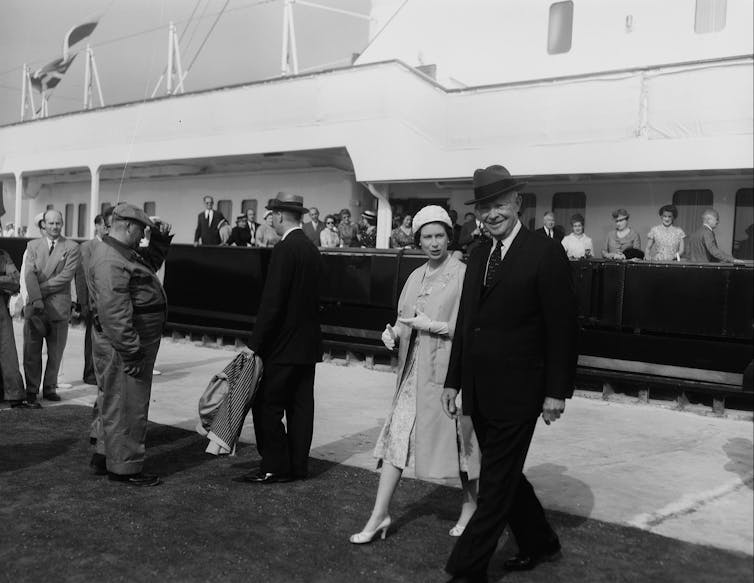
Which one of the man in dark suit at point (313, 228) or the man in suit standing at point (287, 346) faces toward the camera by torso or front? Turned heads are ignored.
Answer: the man in dark suit

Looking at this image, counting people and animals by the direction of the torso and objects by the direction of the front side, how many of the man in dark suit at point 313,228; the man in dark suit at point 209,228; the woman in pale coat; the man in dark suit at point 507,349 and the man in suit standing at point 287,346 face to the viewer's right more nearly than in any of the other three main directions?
0

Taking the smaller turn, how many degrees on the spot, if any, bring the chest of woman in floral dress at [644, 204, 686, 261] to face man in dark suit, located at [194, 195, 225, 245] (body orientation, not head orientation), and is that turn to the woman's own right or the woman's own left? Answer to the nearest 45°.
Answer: approximately 135° to the woman's own right

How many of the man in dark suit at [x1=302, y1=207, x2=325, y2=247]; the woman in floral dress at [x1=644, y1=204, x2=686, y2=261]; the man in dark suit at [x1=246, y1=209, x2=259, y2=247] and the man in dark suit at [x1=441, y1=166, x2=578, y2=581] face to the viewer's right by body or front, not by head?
0

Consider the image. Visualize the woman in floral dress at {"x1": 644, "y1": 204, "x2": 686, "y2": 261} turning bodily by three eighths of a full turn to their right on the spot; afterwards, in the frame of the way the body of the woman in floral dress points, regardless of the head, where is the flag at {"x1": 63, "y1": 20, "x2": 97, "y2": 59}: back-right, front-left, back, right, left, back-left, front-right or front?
front-left

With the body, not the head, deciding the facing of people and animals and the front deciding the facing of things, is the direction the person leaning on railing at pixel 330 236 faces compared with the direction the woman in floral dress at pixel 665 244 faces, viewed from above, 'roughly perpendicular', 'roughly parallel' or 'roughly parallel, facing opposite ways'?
roughly parallel

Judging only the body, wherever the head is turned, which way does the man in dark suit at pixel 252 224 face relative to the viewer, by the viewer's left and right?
facing the viewer

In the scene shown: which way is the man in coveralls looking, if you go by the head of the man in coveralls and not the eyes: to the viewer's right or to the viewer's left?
to the viewer's right

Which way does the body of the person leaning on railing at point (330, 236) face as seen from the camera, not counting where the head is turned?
toward the camera

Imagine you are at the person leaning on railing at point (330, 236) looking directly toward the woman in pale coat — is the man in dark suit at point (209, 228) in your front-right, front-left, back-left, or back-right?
back-right

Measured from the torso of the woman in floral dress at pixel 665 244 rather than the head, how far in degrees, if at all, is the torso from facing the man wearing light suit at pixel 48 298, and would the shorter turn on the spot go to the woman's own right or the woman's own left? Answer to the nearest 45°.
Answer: approximately 45° to the woman's own right

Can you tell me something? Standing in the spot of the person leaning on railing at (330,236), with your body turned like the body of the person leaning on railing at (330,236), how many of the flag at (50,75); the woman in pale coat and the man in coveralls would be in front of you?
2

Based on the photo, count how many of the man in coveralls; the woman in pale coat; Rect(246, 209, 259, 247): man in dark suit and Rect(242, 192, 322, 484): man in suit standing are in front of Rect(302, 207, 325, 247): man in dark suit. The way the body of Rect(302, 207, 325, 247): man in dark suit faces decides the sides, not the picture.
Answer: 3

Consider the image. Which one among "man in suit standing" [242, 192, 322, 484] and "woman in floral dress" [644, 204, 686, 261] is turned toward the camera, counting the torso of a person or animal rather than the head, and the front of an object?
the woman in floral dress

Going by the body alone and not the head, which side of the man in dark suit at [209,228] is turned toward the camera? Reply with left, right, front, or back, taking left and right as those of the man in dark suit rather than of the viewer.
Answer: front

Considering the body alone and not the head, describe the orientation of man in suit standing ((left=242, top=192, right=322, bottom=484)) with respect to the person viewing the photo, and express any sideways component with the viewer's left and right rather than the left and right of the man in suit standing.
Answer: facing away from the viewer and to the left of the viewer

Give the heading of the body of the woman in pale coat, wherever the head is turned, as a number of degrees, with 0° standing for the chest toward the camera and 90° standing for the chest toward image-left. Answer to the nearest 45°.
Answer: approximately 45°

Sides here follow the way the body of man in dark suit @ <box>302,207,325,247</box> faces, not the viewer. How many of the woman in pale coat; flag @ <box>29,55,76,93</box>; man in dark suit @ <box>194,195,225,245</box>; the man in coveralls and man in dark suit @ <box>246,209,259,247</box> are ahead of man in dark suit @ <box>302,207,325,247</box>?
2

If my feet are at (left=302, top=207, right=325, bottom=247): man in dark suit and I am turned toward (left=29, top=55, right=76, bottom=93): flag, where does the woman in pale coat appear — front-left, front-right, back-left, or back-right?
back-left
